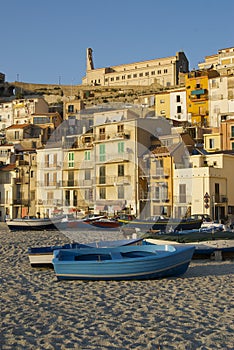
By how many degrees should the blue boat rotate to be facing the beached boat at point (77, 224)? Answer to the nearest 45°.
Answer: approximately 90° to its left

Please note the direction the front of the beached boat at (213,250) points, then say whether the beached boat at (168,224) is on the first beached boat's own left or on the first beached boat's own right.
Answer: on the first beached boat's own right

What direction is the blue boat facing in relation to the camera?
to the viewer's right
